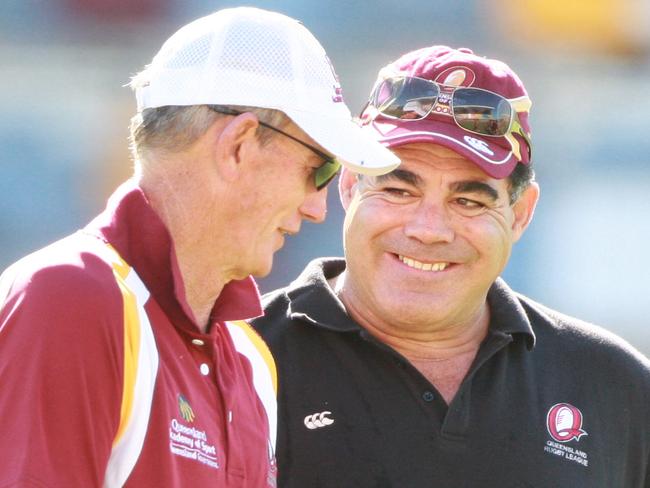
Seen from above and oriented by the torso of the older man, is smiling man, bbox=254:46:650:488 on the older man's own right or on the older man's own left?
on the older man's own left

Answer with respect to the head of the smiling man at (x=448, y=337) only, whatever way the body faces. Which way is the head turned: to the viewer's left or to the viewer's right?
to the viewer's left

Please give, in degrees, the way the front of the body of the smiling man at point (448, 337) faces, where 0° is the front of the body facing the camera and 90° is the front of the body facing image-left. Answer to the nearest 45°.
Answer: approximately 0°

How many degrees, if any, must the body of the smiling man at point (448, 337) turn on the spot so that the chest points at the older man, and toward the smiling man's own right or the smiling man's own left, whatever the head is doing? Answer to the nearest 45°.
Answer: approximately 45° to the smiling man's own right

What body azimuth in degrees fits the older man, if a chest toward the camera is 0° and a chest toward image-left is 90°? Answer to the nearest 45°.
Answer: approximately 315°

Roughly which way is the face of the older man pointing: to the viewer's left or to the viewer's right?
to the viewer's right
